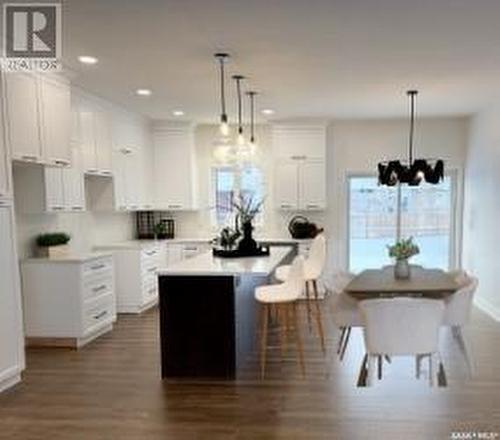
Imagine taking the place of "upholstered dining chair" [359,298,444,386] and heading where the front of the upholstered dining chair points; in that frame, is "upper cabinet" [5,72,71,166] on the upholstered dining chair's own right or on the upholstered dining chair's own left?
on the upholstered dining chair's own left

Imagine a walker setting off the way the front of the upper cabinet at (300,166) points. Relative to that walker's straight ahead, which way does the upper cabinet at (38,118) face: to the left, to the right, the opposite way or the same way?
to the left

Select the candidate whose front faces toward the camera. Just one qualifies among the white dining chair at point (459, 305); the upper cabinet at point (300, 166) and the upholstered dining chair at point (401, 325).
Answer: the upper cabinet

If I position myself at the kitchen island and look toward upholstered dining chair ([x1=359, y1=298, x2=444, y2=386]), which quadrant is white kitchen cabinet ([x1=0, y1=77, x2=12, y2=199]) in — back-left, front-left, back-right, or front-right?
back-right

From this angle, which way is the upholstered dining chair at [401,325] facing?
away from the camera

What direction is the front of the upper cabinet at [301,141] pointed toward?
toward the camera

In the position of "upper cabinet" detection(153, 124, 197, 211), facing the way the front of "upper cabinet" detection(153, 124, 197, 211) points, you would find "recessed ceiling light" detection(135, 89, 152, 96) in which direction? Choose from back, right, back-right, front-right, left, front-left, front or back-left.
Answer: front

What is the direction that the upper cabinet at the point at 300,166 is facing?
toward the camera

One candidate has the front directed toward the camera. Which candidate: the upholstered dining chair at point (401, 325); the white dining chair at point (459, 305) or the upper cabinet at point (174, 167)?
the upper cabinet

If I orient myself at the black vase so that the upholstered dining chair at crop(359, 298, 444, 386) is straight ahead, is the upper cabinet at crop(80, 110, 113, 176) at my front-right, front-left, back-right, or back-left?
back-right

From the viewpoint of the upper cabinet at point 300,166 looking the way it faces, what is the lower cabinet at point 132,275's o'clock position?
The lower cabinet is roughly at 2 o'clock from the upper cabinet.

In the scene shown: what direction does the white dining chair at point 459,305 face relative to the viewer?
to the viewer's left

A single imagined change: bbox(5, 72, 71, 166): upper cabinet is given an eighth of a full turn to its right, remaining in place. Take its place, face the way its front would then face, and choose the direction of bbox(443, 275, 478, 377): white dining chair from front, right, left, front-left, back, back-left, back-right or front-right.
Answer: front-left

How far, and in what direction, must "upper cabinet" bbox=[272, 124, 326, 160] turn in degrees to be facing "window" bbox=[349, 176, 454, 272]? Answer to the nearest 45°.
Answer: approximately 90° to its left

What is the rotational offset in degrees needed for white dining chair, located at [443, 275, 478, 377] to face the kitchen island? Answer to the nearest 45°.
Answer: approximately 45° to its left

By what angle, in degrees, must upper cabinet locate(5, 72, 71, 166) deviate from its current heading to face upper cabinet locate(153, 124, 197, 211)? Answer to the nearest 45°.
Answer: approximately 90° to its left

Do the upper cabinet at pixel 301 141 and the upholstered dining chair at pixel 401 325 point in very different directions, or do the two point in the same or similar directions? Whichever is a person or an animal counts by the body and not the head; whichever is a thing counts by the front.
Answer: very different directions

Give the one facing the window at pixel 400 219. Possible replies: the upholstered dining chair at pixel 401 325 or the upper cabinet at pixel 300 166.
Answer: the upholstered dining chair

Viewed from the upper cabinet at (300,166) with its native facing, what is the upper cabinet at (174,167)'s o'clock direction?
the upper cabinet at (174,167) is roughly at 3 o'clock from the upper cabinet at (300,166).
